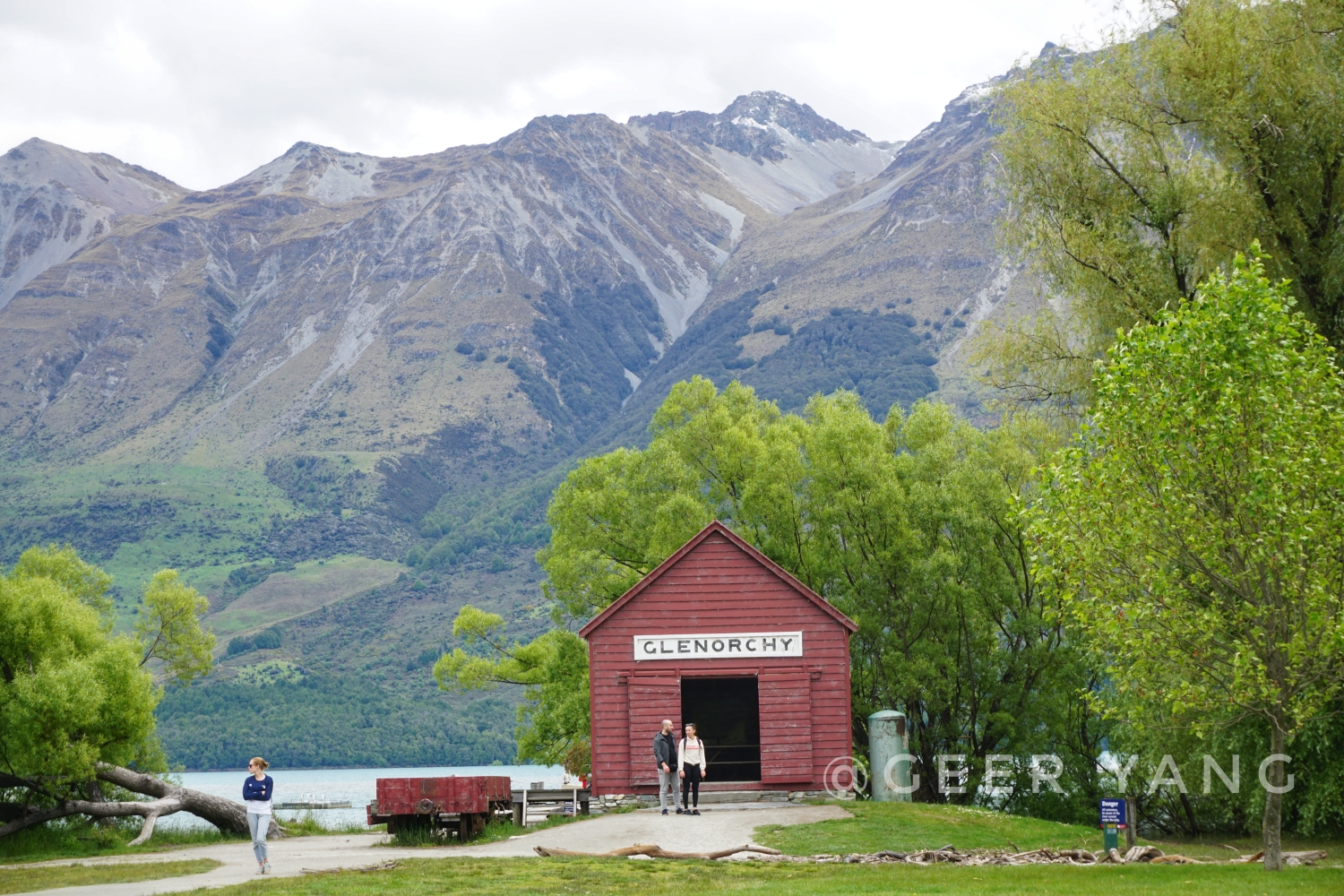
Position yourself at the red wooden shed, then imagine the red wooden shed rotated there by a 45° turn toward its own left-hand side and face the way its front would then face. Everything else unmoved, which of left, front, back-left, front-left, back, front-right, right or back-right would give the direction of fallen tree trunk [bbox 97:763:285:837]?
back-right

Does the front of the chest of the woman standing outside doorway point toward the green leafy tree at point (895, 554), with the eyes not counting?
no

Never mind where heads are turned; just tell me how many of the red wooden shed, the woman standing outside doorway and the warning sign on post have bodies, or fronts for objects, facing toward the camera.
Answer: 3

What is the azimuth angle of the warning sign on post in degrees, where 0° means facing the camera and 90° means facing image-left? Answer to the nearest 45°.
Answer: approximately 0°

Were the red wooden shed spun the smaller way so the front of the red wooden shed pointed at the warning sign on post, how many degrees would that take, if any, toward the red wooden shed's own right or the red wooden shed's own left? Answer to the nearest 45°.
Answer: approximately 45° to the red wooden shed's own left

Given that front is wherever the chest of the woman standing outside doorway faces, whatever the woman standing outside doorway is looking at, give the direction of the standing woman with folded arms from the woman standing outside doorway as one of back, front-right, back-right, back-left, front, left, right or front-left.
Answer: front-right

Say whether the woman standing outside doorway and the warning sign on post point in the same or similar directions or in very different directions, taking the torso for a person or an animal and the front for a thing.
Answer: same or similar directions

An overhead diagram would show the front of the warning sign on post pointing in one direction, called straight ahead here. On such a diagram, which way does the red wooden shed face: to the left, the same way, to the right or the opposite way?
the same way

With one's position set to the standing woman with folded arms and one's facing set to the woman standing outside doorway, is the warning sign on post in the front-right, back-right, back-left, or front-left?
front-right

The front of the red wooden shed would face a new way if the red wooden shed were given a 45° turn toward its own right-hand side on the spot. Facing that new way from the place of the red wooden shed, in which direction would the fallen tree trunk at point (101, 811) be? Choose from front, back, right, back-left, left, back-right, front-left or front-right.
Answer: front-right

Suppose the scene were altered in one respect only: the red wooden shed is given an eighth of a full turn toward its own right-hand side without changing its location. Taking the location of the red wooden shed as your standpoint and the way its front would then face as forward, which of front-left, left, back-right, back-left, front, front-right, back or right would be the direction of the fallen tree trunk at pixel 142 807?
front-right

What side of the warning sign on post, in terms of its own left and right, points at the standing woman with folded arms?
right

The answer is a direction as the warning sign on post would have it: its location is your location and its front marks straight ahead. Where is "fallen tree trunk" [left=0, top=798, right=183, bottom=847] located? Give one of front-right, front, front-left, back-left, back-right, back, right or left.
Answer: right

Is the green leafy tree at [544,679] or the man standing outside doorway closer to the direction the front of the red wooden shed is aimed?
the man standing outside doorway

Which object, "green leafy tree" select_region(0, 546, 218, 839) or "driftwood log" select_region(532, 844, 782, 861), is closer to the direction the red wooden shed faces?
the driftwood log

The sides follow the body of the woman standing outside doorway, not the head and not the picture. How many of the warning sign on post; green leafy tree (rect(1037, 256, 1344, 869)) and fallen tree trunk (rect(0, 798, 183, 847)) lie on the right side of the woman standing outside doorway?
1

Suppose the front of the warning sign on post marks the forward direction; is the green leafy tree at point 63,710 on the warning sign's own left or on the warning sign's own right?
on the warning sign's own right

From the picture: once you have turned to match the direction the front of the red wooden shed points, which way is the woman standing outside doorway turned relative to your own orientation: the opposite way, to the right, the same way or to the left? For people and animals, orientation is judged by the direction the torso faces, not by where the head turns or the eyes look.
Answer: the same way

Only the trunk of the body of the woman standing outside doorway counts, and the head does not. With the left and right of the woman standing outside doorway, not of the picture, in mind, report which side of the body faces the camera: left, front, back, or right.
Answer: front

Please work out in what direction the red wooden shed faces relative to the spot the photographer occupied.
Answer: facing the viewer
